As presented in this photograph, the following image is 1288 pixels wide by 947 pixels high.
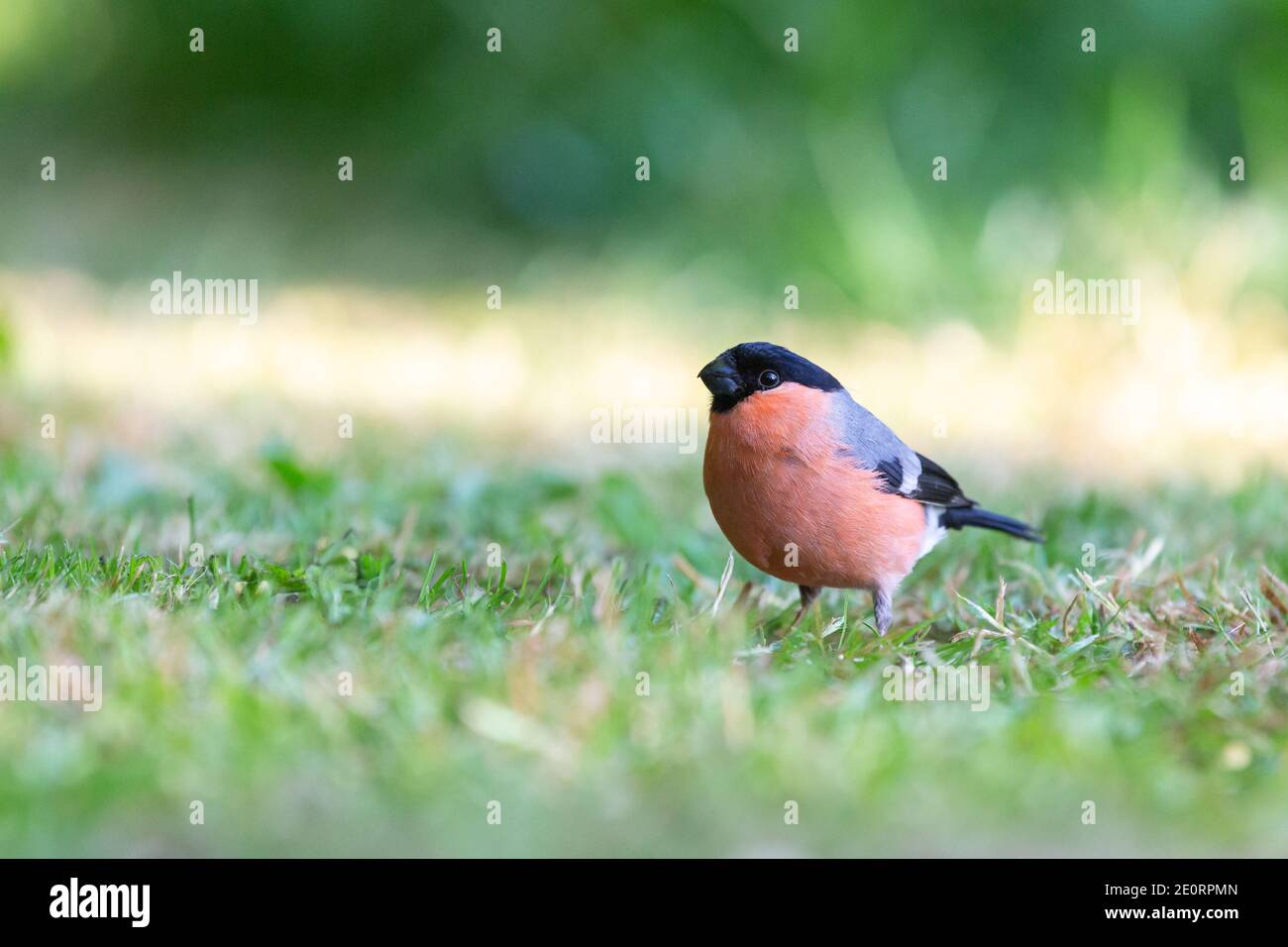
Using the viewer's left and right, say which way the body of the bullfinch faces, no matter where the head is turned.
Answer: facing the viewer and to the left of the viewer
